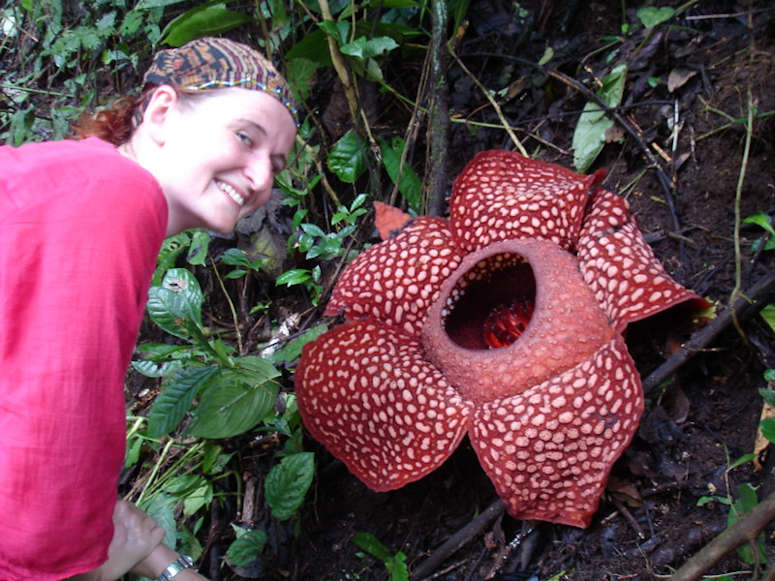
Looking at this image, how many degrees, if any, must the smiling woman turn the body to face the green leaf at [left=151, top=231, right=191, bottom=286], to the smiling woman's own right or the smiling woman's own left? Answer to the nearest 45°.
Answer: approximately 90° to the smiling woman's own left

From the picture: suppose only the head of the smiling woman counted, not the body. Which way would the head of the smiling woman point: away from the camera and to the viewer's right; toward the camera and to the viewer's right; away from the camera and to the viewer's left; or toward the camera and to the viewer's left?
toward the camera and to the viewer's right

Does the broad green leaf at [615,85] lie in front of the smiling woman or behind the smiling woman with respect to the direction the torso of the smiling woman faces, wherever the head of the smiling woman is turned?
in front

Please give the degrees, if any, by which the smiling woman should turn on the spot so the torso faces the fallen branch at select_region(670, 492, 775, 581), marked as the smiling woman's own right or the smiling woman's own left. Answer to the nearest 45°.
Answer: approximately 45° to the smiling woman's own right

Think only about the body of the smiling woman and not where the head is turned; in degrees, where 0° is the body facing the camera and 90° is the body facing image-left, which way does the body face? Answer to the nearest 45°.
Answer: approximately 270°

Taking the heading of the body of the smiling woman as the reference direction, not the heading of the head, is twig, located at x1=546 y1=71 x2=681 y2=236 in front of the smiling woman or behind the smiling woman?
in front

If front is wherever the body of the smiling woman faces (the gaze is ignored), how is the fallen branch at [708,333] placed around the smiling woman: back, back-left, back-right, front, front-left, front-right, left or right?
front

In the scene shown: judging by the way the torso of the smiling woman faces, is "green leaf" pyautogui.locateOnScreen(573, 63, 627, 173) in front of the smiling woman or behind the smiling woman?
in front
